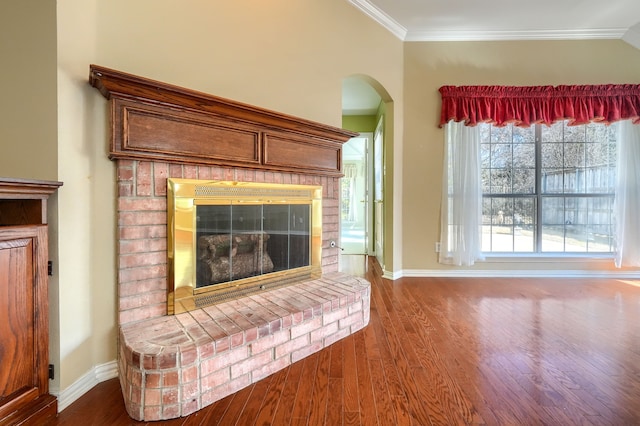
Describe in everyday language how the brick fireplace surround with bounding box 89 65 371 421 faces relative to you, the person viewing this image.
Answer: facing the viewer and to the right of the viewer

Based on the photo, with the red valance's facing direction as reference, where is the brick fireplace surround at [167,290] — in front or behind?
in front

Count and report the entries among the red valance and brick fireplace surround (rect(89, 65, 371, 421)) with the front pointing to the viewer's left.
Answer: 0

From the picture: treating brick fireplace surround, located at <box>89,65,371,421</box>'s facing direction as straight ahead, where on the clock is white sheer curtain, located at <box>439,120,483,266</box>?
The white sheer curtain is roughly at 10 o'clock from the brick fireplace surround.

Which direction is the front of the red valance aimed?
toward the camera

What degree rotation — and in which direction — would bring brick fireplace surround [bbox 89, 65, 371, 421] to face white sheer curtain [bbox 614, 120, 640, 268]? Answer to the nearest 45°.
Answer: approximately 45° to its left

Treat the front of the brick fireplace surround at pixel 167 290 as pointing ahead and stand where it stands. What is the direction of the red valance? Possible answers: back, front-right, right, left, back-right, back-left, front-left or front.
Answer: front-left

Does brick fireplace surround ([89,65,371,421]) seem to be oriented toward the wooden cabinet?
no

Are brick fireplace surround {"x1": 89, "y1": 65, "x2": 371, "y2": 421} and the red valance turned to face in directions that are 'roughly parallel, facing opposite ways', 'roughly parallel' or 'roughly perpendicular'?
roughly perpendicular

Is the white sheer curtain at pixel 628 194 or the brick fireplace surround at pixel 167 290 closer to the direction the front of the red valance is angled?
the brick fireplace surround
